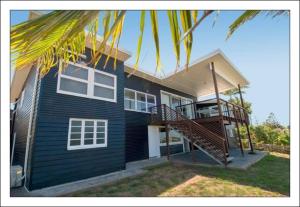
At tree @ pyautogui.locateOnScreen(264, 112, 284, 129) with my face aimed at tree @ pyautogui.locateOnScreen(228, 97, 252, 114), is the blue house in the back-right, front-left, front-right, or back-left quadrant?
front-left

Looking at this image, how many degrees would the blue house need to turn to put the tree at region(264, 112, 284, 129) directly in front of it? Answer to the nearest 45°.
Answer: approximately 90° to its left

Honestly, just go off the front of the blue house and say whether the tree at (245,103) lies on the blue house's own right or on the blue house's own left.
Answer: on the blue house's own left

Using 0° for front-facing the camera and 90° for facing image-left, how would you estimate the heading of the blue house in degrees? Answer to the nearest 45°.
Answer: approximately 315°
